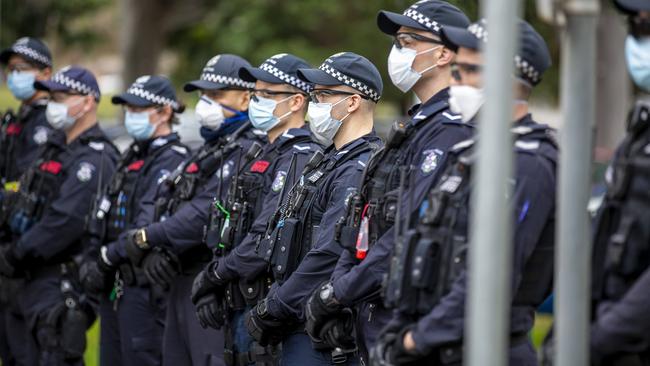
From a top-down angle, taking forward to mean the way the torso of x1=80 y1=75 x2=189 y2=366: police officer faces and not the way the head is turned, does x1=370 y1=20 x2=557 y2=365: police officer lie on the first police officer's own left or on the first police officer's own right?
on the first police officer's own left

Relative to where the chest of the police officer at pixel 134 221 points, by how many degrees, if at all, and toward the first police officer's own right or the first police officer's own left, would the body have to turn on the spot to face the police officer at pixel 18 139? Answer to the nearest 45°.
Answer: approximately 90° to the first police officer's own right

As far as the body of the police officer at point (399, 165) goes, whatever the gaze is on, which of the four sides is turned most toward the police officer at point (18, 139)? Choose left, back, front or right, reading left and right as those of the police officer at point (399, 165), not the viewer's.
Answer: right

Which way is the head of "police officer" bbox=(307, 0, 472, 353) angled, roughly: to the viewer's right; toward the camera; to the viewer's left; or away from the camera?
to the viewer's left

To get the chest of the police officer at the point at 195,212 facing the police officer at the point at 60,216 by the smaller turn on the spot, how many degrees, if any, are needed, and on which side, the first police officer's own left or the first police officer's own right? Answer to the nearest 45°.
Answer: approximately 90° to the first police officer's own right

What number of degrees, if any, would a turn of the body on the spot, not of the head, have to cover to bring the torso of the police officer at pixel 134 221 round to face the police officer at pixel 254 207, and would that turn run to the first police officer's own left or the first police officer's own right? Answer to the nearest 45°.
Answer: approximately 90° to the first police officer's own left

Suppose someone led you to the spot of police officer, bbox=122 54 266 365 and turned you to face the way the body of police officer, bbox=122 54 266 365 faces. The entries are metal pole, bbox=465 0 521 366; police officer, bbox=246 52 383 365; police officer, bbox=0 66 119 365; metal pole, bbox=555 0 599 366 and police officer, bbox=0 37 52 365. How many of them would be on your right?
2
